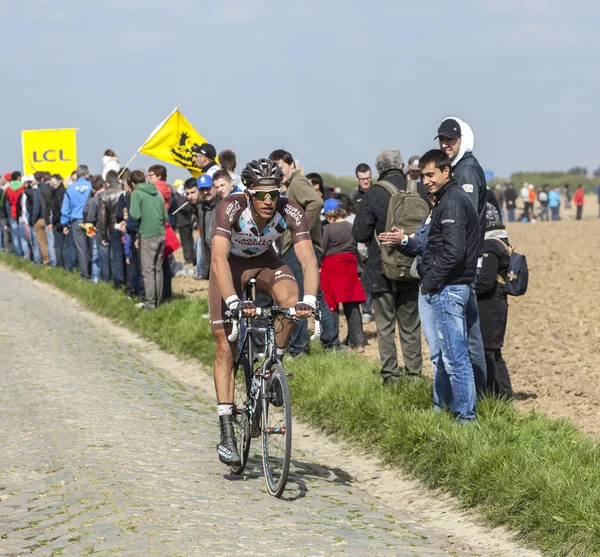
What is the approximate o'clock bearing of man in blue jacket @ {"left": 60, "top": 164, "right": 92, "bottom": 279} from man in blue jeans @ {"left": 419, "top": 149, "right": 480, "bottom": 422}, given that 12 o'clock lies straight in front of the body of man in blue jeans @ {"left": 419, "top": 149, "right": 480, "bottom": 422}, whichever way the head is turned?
man in blue jacket @ {"left": 60, "top": 164, "right": 92, "bottom": 279} is roughly at 2 o'clock from man in blue jeans @ {"left": 419, "top": 149, "right": 480, "bottom": 422}.

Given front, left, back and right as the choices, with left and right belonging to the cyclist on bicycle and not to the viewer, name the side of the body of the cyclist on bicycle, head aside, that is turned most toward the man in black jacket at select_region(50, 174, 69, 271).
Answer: back

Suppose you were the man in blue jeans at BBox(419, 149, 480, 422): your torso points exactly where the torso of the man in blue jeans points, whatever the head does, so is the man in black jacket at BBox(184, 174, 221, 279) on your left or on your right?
on your right

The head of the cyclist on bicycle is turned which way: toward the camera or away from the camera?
toward the camera

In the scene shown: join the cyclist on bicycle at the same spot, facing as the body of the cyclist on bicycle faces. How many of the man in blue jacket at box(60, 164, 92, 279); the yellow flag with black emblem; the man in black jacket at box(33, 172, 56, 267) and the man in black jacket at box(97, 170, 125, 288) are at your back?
4

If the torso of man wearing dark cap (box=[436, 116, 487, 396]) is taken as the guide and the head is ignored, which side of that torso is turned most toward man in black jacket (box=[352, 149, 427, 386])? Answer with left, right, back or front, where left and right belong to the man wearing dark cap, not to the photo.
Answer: right

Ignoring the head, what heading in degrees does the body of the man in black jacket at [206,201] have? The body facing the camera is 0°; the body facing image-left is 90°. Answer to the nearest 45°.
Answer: approximately 45°

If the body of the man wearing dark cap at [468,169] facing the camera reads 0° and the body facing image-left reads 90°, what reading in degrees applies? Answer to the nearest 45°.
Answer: approximately 45°

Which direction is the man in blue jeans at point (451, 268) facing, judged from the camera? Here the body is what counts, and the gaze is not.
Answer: to the viewer's left

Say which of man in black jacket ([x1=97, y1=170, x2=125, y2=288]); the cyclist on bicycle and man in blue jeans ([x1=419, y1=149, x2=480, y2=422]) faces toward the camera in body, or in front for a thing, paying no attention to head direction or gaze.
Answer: the cyclist on bicycle

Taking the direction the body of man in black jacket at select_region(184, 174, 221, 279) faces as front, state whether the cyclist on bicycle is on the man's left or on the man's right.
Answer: on the man's left

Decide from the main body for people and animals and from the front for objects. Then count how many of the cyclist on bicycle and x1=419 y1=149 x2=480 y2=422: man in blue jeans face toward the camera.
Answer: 1

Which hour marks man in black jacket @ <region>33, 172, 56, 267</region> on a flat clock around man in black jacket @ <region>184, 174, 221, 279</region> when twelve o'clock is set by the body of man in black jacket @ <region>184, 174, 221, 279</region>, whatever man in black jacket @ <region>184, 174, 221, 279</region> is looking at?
man in black jacket @ <region>33, 172, 56, 267</region> is roughly at 4 o'clock from man in black jacket @ <region>184, 174, 221, 279</region>.

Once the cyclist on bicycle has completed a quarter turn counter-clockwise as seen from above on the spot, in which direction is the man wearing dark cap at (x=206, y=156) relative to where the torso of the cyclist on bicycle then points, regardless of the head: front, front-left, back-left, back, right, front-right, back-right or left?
left

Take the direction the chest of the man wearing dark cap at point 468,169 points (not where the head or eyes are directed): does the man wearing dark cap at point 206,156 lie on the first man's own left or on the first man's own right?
on the first man's own right

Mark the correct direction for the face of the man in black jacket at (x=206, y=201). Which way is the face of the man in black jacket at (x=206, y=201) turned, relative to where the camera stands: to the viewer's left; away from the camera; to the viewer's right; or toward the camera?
toward the camera

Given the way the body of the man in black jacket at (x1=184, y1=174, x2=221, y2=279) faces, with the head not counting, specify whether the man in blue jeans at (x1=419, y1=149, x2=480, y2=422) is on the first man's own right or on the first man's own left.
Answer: on the first man's own left

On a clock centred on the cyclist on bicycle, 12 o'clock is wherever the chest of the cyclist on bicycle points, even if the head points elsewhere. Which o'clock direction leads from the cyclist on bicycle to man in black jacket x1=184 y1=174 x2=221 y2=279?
The man in black jacket is roughly at 6 o'clock from the cyclist on bicycle.
